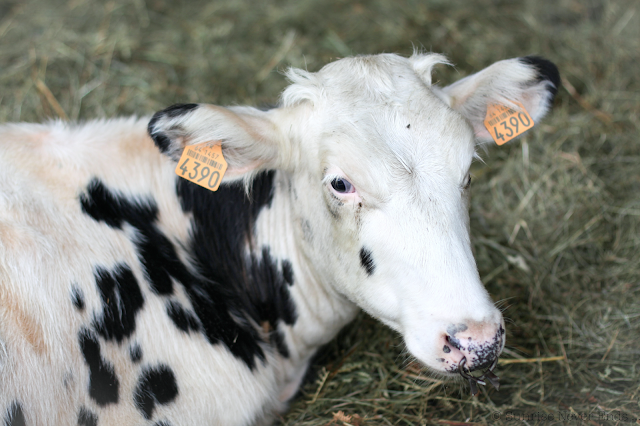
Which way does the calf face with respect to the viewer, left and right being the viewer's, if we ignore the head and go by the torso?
facing the viewer and to the right of the viewer
